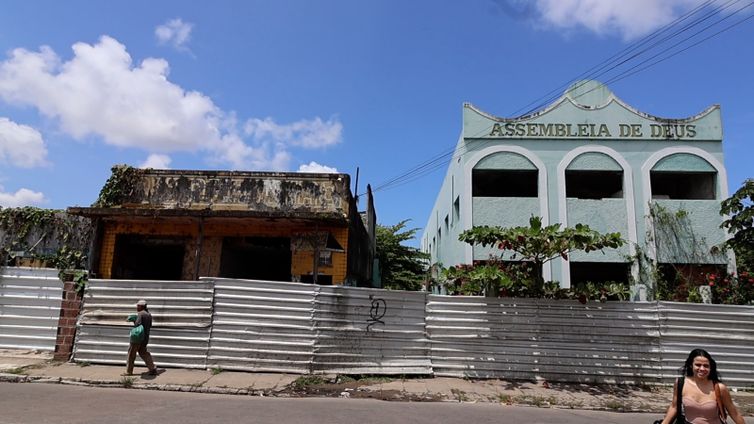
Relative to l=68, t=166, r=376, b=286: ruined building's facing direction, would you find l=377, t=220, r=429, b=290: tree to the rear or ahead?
to the rear

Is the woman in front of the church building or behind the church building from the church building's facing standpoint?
in front

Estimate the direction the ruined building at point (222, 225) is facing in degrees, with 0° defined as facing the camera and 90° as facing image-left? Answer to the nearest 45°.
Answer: approximately 0°

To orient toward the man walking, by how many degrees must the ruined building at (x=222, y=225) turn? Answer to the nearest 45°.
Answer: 0° — it already faces them

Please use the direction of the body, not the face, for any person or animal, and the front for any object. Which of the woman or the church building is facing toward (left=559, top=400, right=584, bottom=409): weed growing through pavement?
the church building

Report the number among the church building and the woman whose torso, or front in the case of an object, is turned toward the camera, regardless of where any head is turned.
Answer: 2

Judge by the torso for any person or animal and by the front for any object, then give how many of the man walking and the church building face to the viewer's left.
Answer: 1

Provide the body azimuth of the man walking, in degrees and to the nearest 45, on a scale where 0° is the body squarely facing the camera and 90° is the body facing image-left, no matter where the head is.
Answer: approximately 90°

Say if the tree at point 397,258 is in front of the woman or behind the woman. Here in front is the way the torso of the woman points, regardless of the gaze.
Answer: behind

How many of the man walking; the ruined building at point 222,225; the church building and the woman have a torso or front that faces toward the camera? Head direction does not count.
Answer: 3

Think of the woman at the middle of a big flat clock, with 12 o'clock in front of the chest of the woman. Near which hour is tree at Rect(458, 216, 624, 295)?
The tree is roughly at 5 o'clock from the woman.

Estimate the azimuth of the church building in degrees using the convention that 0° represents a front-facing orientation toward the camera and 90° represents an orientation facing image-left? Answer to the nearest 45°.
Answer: approximately 0°

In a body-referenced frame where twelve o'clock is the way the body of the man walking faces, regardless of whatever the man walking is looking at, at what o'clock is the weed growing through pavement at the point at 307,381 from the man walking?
The weed growing through pavement is roughly at 7 o'clock from the man walking.

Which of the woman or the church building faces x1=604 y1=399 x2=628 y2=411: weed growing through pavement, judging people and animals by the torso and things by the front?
the church building
